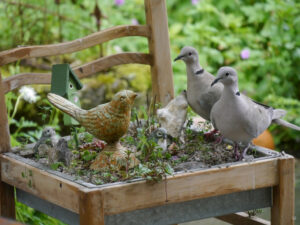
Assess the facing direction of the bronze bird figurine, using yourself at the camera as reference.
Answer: facing to the right of the viewer

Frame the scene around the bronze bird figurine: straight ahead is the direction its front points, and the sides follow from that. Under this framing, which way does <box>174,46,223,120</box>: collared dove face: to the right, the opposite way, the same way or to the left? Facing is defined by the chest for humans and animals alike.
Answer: the opposite way

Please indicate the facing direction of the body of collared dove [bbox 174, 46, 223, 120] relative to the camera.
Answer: to the viewer's left

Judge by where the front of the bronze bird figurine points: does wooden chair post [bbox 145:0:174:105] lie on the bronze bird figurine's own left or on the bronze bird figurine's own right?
on the bronze bird figurine's own left
